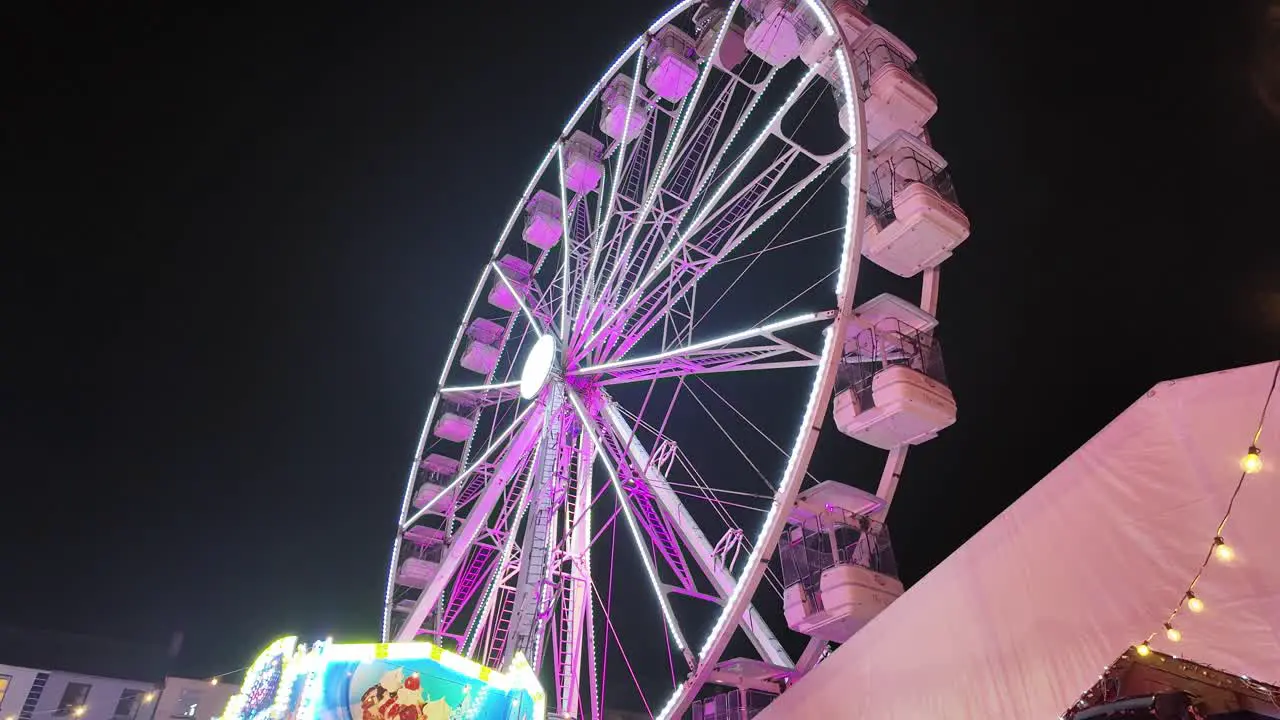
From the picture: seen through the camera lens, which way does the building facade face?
facing the viewer and to the right of the viewer

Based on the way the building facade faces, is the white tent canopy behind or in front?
in front
